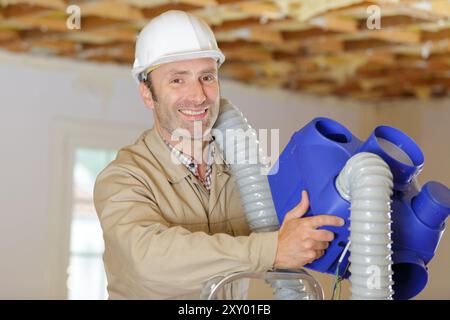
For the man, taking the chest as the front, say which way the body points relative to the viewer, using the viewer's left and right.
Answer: facing the viewer and to the right of the viewer

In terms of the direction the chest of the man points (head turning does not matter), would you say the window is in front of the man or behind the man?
behind
